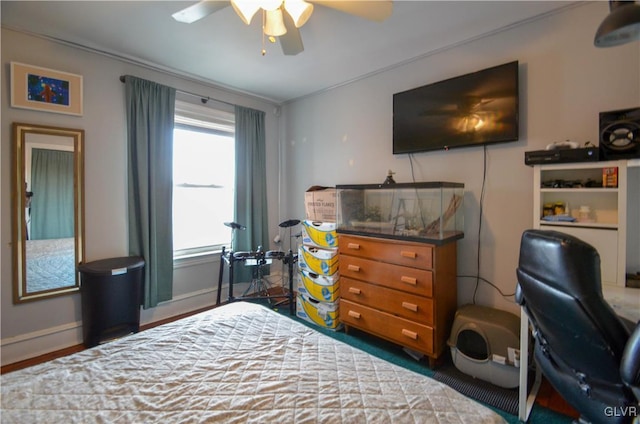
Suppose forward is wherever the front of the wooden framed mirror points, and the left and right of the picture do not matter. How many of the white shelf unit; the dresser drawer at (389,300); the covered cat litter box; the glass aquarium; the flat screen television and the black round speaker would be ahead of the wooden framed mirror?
6

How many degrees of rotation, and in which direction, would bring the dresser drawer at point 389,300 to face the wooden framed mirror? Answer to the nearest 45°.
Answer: approximately 45° to its right

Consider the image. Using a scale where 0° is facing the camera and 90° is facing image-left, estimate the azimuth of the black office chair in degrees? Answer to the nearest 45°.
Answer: approximately 225°

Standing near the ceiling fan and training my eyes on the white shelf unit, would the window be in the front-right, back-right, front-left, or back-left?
back-left

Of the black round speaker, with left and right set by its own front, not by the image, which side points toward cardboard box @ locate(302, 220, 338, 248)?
right

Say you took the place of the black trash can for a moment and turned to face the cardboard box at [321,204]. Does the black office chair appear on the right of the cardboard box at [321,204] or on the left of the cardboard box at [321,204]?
right

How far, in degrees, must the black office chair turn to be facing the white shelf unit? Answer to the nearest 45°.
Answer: approximately 45° to its left

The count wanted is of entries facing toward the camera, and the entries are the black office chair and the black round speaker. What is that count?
1

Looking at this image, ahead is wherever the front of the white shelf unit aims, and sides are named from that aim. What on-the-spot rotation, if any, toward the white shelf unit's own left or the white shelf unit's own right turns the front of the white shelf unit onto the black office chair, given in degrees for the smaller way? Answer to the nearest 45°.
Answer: approximately 45° to the white shelf unit's own left

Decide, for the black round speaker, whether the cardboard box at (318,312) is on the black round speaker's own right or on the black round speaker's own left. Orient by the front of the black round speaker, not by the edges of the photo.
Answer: on the black round speaker's own right

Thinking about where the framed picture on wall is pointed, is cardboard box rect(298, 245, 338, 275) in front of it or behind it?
in front

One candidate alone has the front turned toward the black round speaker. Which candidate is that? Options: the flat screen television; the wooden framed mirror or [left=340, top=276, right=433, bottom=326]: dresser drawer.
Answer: the wooden framed mirror

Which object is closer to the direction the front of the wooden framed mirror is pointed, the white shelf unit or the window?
the white shelf unit

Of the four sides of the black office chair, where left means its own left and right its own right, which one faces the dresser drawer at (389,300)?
left

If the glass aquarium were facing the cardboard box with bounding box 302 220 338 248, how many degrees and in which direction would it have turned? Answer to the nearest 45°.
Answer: approximately 45° to its right

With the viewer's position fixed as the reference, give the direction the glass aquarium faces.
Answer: facing the viewer and to the left of the viewer
